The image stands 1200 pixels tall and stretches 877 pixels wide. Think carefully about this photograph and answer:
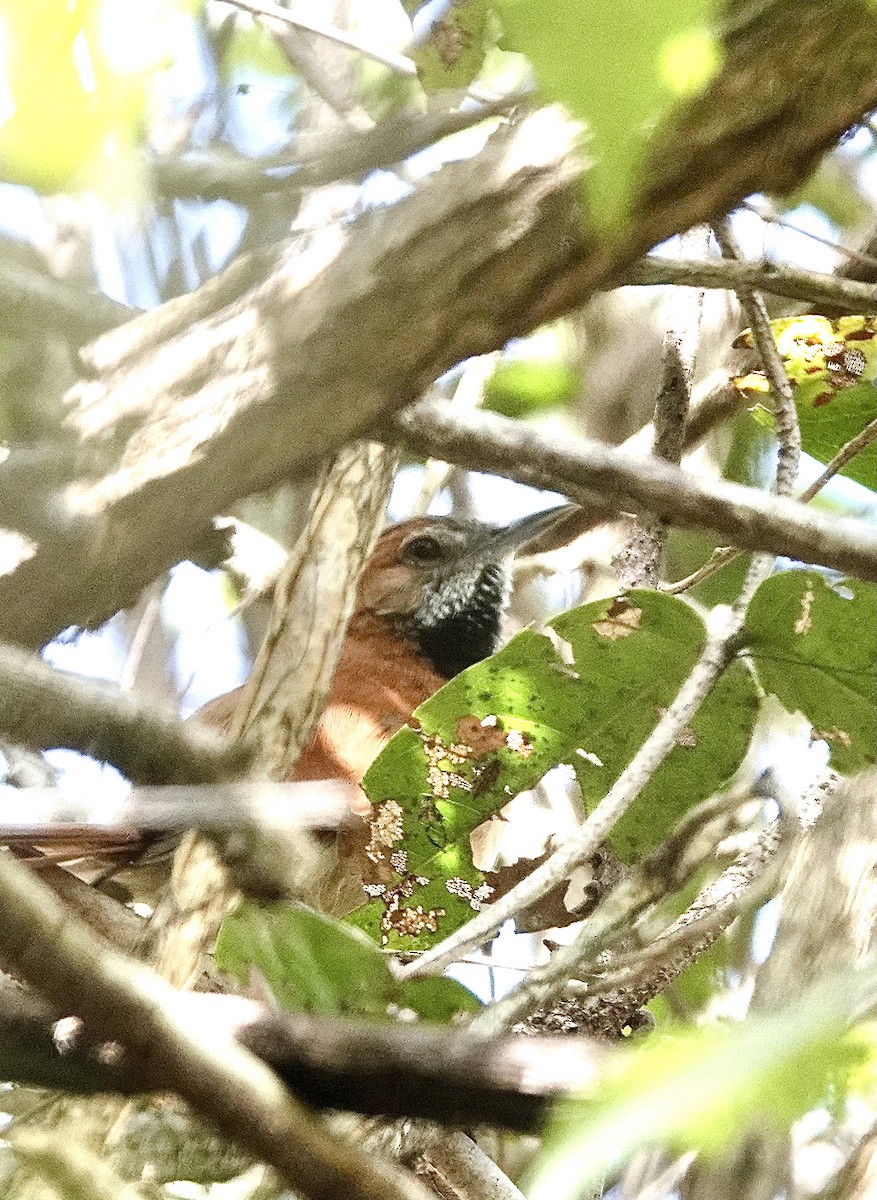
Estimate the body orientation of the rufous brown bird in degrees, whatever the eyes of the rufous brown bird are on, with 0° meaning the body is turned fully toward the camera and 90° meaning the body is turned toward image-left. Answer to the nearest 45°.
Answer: approximately 270°

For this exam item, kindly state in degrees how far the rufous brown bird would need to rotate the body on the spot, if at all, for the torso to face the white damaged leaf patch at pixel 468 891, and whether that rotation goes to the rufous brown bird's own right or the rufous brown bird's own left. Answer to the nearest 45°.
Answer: approximately 90° to the rufous brown bird's own right

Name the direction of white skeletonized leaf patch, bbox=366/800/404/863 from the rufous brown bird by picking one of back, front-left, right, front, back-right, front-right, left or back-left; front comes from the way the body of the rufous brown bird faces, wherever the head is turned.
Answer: right

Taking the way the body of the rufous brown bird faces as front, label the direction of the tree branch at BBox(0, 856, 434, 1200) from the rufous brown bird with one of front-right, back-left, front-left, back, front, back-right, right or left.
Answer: right

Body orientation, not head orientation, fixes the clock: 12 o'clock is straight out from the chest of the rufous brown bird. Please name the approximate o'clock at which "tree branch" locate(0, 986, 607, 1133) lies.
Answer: The tree branch is roughly at 3 o'clock from the rufous brown bird.

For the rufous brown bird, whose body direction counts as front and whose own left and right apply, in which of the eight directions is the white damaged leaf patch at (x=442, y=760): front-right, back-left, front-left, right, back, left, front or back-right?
right
